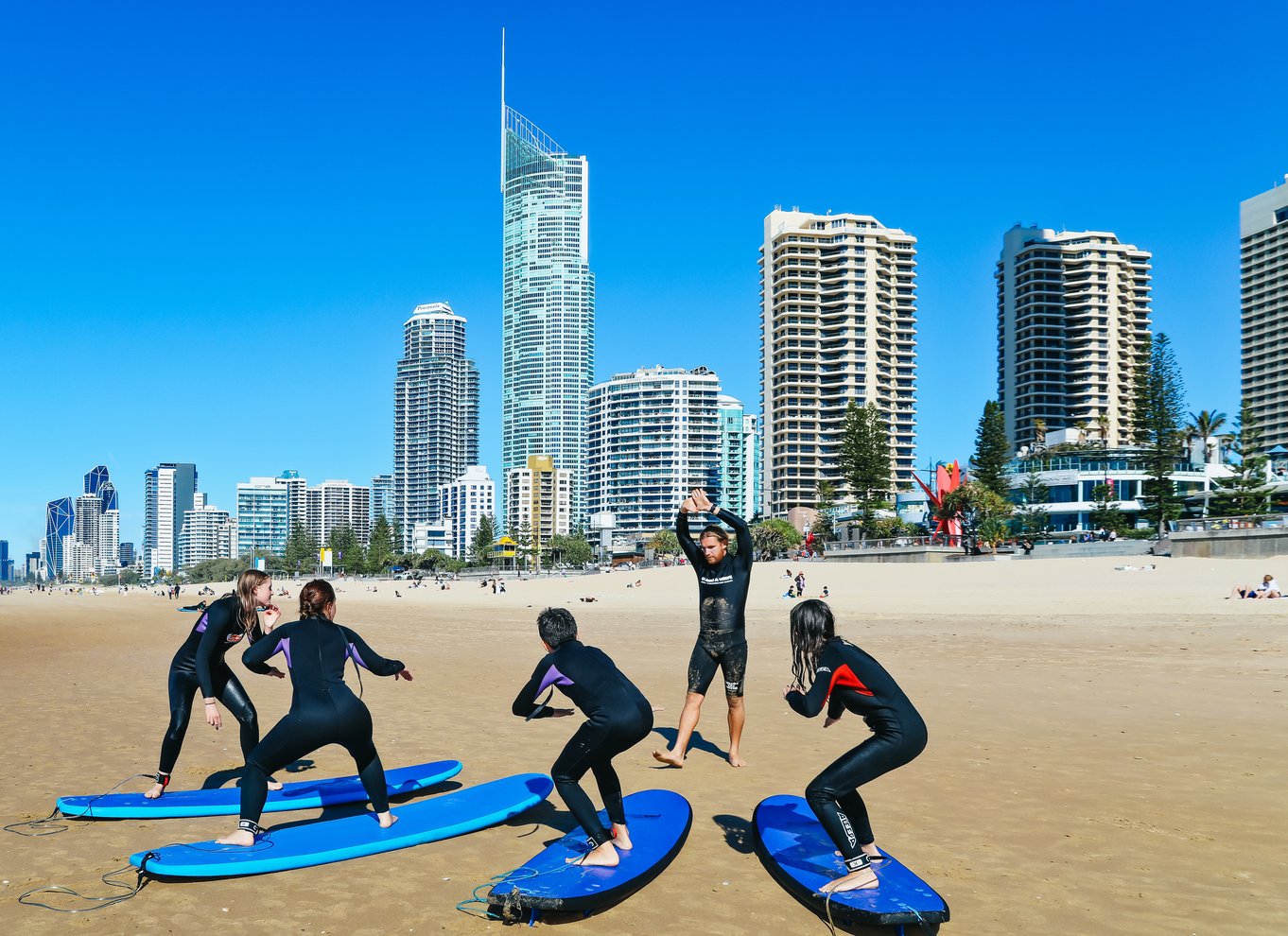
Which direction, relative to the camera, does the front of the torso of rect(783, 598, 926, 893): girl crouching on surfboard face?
to the viewer's left

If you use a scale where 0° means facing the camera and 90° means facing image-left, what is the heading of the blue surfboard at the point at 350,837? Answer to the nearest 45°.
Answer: approximately 225°

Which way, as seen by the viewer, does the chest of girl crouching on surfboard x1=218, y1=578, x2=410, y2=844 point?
away from the camera

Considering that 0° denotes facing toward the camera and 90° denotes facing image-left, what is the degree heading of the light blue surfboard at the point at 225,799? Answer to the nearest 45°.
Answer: approximately 270°

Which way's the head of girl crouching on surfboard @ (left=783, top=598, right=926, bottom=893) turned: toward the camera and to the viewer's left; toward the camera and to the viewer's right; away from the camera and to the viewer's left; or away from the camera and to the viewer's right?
away from the camera and to the viewer's left

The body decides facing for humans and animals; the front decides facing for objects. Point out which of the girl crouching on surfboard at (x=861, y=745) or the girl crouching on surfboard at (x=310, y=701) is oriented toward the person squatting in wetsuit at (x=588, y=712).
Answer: the girl crouching on surfboard at (x=861, y=745)

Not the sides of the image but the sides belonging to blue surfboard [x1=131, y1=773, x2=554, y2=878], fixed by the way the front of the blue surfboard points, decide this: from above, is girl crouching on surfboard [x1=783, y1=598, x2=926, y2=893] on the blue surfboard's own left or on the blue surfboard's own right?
on the blue surfboard's own right

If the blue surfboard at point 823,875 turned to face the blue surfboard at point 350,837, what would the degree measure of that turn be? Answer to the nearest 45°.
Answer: approximately 45° to its left

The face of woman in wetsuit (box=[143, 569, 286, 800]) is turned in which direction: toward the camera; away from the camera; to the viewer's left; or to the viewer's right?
to the viewer's right
